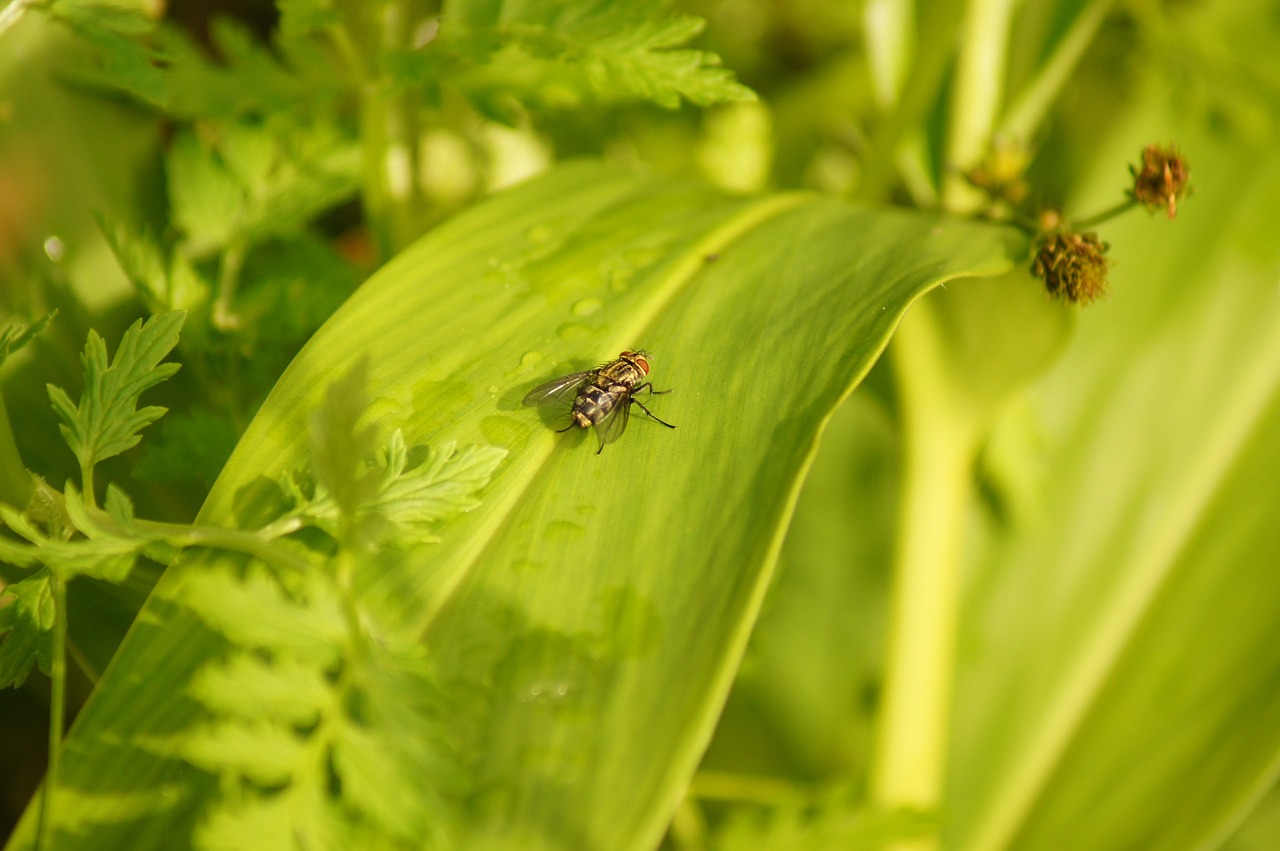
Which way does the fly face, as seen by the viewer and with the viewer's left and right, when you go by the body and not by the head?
facing away from the viewer and to the right of the viewer
